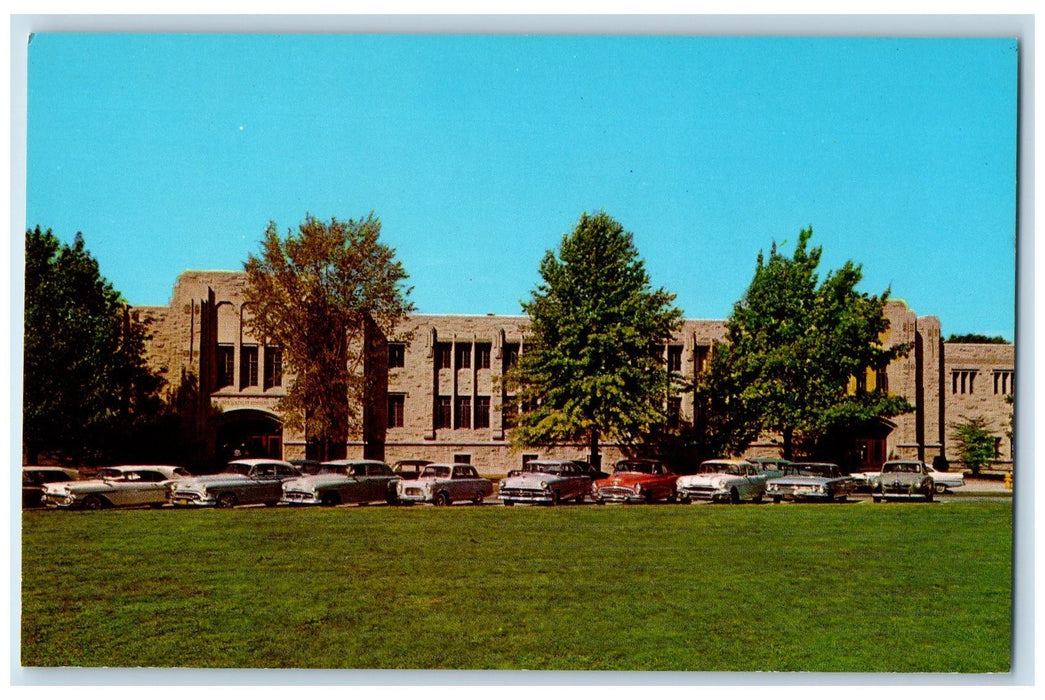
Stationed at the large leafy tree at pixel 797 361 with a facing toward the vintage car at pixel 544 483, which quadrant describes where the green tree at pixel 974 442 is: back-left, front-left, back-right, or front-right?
back-left

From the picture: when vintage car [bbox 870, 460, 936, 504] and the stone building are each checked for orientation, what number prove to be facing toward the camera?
2

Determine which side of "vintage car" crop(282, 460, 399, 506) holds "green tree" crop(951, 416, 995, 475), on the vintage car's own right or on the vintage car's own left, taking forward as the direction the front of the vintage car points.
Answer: on the vintage car's own left

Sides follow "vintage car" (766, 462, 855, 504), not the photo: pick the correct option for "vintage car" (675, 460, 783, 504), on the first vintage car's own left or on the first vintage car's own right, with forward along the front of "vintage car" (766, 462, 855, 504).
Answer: on the first vintage car's own right

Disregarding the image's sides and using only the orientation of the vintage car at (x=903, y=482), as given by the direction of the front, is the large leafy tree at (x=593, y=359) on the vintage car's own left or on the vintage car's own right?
on the vintage car's own right

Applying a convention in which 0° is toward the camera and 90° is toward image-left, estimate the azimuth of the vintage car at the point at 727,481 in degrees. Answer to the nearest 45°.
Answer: approximately 45°

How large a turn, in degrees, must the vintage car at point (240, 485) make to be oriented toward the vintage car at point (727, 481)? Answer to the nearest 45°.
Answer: approximately 135° to its left
